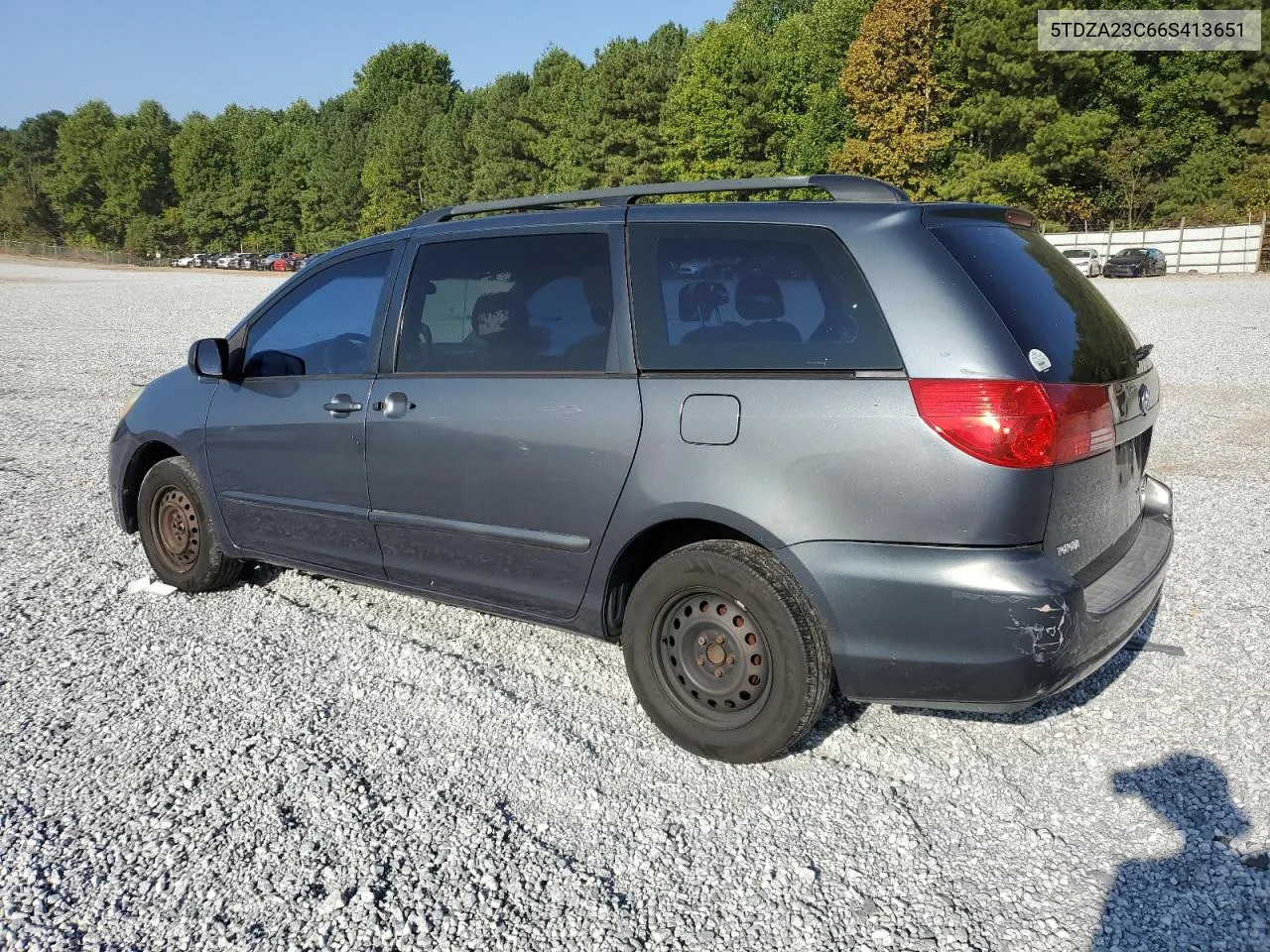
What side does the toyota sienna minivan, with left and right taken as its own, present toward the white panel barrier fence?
right

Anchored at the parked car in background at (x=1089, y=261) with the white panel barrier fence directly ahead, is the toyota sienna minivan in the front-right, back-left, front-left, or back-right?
back-right

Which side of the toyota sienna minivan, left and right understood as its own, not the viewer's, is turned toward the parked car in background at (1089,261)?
right

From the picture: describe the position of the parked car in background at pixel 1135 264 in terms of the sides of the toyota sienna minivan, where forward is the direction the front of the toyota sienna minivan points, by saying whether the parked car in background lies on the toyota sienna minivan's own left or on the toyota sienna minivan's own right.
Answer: on the toyota sienna minivan's own right

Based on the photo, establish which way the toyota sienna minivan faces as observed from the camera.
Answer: facing away from the viewer and to the left of the viewer
